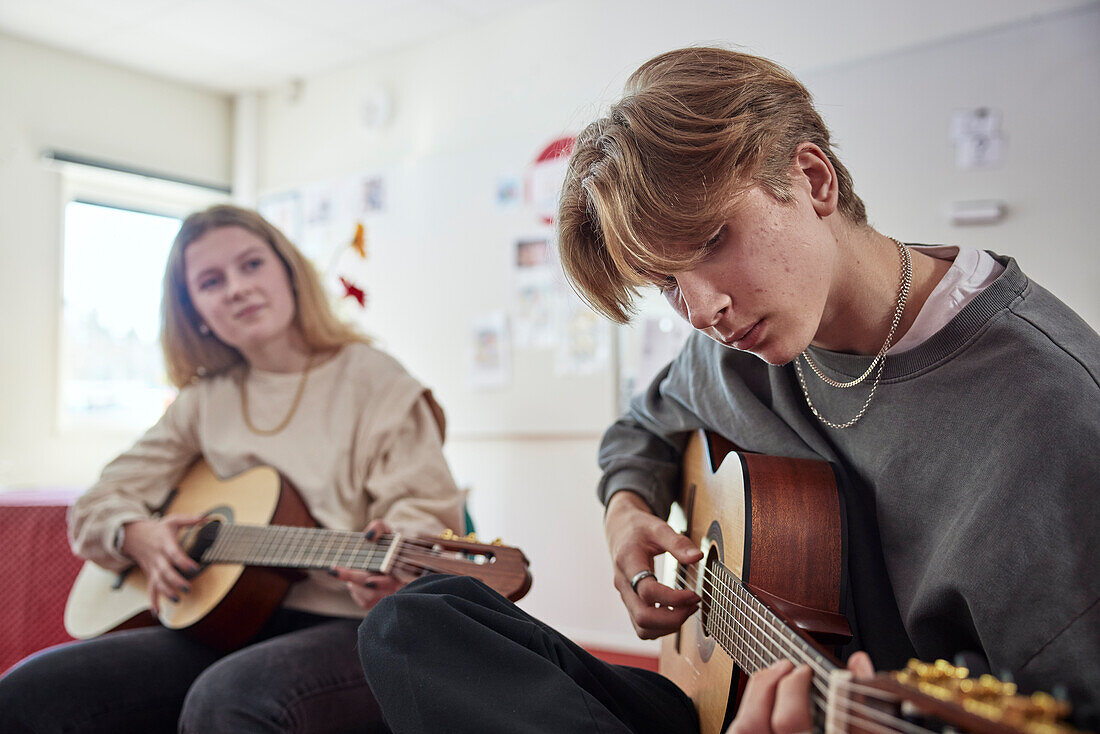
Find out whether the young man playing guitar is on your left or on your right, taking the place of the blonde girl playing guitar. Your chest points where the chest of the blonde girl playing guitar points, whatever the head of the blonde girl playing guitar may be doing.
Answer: on your left

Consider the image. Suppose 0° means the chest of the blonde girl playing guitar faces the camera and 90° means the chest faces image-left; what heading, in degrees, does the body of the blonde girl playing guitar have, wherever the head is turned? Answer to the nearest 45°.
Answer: approximately 45°

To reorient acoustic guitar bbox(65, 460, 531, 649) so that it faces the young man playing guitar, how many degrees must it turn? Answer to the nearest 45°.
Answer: approximately 90° to its left

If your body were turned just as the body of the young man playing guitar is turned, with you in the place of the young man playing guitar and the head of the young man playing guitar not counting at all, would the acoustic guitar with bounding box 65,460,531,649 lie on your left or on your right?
on your right

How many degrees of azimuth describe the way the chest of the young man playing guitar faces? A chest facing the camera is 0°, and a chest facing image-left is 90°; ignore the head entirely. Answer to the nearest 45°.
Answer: approximately 45°
